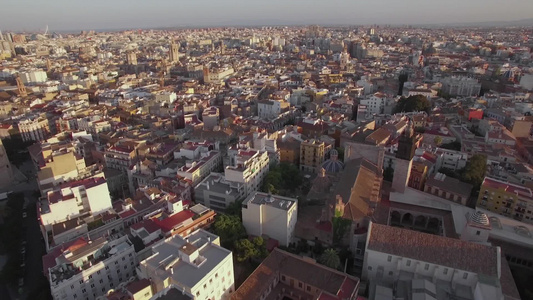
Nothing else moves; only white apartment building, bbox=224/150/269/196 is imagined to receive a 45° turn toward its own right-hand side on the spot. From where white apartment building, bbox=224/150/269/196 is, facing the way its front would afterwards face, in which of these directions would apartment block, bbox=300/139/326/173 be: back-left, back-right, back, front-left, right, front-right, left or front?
back-left

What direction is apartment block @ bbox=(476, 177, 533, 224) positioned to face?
toward the camera

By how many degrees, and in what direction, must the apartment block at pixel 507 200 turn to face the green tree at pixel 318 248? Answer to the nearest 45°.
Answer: approximately 45° to its right

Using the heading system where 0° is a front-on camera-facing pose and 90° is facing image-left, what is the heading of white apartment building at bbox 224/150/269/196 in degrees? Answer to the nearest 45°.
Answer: approximately 315°

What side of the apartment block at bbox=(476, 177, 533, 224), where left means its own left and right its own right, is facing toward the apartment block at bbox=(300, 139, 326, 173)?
right

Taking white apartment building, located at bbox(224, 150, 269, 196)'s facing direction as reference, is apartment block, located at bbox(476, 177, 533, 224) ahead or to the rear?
ahead

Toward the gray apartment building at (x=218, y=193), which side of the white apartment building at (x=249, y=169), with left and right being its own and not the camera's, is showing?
right

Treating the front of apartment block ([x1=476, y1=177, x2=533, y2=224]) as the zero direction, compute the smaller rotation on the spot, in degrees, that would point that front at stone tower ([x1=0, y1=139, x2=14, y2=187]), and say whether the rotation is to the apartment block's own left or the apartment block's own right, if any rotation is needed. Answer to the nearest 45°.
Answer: approximately 45° to the apartment block's own right

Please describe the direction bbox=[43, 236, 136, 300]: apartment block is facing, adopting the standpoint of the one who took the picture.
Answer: facing the viewer and to the right of the viewer

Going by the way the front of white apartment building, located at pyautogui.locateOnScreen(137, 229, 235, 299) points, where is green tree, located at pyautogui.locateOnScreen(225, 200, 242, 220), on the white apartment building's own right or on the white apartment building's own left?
on the white apartment building's own left
